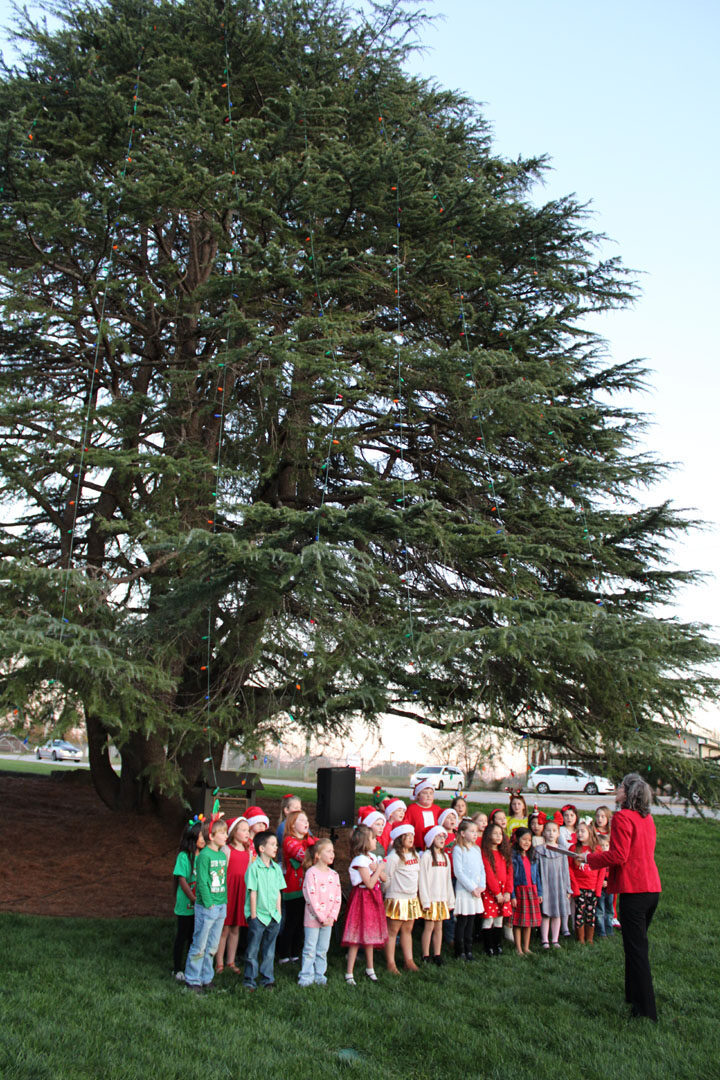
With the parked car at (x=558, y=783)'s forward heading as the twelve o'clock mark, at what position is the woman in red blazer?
The woman in red blazer is roughly at 3 o'clock from the parked car.

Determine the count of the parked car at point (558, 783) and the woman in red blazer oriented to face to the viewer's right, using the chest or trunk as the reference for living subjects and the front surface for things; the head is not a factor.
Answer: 1

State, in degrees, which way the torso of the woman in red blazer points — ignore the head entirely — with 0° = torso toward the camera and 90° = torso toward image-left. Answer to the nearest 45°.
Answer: approximately 135°

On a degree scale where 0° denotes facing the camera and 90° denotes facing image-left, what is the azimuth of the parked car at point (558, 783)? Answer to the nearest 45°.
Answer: approximately 270°

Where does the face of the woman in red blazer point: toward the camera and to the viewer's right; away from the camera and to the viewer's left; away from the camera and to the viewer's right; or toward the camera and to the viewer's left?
away from the camera and to the viewer's left
